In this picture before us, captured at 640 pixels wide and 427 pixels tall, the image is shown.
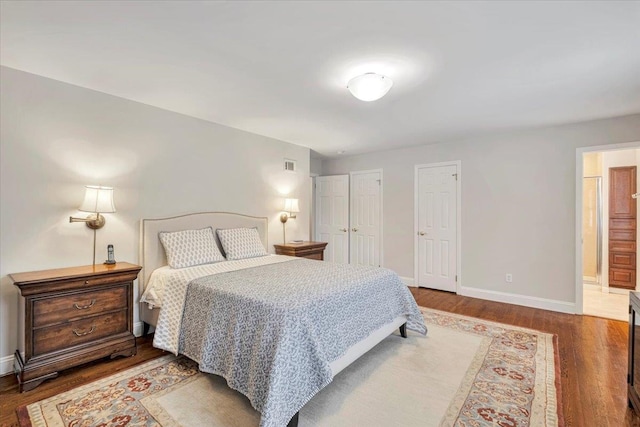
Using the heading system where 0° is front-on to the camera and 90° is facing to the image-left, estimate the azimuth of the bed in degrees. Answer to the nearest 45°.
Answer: approximately 315°

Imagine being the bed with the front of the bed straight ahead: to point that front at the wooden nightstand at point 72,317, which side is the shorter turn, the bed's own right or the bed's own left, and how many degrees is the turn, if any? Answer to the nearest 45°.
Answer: approximately 135° to the bed's own right

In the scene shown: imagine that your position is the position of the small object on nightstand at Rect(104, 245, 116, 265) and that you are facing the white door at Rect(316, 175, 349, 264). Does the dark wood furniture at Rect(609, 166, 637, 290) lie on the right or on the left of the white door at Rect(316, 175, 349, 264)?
right

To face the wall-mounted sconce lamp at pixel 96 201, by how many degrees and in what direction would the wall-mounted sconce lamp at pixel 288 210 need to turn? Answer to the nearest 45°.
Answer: approximately 90° to its right

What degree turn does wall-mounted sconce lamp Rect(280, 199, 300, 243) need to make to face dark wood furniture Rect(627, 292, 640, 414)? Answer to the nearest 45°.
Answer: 0° — it already faces it

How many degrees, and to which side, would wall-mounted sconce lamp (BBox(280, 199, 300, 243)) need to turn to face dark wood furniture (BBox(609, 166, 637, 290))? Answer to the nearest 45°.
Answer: approximately 45° to its left

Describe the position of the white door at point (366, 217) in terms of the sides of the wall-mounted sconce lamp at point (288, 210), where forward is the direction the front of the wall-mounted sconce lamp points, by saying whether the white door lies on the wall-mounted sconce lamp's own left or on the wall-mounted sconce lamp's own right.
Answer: on the wall-mounted sconce lamp's own left
